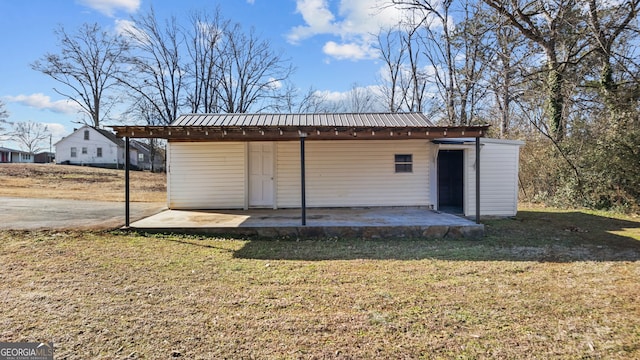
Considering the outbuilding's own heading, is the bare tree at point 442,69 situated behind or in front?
behind

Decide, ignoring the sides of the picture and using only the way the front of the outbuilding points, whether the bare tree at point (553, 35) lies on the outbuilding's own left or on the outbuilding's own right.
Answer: on the outbuilding's own left

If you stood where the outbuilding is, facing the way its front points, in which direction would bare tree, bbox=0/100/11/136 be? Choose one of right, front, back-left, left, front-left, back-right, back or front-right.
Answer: back-right

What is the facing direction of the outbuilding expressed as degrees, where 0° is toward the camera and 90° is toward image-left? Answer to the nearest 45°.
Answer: approximately 0°

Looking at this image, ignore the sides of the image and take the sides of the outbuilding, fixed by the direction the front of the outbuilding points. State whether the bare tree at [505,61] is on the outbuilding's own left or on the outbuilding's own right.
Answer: on the outbuilding's own left

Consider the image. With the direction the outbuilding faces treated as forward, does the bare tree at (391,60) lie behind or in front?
behind

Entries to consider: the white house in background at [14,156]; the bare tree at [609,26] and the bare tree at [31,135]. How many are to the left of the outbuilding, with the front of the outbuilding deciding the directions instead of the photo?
1

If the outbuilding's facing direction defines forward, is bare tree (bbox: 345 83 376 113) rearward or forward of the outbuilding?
rearward

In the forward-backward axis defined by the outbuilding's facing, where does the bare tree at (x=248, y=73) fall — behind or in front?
behind

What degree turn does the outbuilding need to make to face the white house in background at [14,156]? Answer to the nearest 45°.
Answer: approximately 135° to its right
